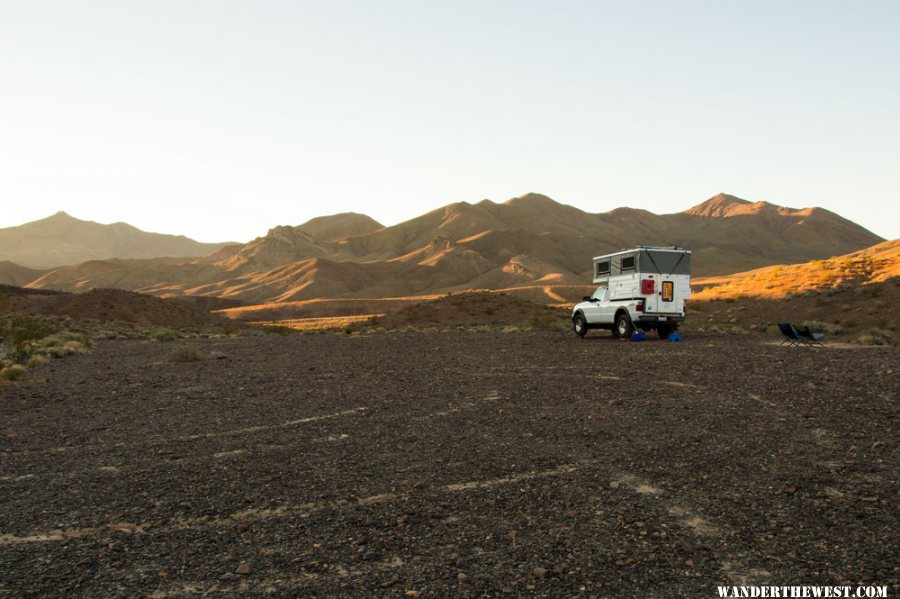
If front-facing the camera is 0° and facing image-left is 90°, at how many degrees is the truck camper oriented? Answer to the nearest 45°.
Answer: approximately 135°

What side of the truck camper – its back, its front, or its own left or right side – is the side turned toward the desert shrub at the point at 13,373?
left

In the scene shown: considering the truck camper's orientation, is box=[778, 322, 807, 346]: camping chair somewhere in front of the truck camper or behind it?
behind

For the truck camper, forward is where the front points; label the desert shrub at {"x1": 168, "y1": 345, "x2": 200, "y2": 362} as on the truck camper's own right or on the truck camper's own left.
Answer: on the truck camper's own left

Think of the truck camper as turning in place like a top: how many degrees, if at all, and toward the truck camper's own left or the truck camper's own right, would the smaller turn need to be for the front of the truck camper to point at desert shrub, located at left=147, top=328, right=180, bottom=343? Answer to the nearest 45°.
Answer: approximately 45° to the truck camper's own left

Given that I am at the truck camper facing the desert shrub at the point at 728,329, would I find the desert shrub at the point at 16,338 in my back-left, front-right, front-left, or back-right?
back-left

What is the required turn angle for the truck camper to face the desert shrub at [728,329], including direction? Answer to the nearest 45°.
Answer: approximately 90° to its right
